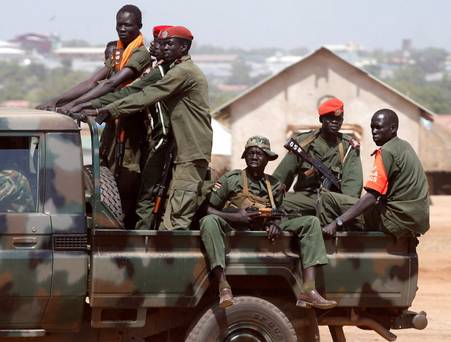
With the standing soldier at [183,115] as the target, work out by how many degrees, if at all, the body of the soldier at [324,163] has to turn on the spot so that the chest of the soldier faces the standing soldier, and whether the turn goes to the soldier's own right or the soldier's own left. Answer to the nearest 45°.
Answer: approximately 45° to the soldier's own right

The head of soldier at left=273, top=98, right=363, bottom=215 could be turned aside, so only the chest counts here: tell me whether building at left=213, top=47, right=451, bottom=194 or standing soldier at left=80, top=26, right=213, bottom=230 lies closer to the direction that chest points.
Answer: the standing soldier

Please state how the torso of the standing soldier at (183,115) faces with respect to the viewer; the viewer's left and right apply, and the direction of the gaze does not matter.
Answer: facing to the left of the viewer

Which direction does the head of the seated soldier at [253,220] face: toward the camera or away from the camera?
toward the camera

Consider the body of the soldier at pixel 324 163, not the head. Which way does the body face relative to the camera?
toward the camera

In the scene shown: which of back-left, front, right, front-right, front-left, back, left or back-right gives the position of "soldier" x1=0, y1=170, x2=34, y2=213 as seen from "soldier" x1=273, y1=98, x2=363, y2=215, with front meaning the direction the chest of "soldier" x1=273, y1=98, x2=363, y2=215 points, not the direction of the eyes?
front-right

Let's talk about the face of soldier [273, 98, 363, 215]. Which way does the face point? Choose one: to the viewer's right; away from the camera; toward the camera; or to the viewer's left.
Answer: toward the camera

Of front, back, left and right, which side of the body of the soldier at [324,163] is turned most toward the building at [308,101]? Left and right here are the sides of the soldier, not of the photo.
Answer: back

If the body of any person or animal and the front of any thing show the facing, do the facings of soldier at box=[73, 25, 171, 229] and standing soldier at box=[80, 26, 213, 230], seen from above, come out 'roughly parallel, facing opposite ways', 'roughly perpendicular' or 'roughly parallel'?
roughly parallel

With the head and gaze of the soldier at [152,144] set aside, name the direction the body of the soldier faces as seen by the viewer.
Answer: to the viewer's left

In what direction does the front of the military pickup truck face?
to the viewer's left

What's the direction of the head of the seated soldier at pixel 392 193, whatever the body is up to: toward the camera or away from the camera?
toward the camera

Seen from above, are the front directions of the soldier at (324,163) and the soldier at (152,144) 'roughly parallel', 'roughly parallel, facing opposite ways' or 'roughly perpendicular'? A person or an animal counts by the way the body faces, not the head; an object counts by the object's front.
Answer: roughly perpendicular
